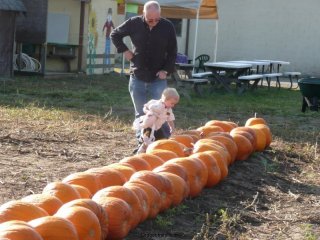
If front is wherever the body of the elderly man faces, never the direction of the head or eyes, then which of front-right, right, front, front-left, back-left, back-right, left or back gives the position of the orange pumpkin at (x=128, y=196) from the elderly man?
front

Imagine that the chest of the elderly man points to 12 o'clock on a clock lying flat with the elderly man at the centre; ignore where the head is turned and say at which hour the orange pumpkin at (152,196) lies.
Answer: The orange pumpkin is roughly at 12 o'clock from the elderly man.

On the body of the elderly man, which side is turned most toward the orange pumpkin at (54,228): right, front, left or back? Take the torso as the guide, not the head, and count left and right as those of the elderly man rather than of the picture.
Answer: front

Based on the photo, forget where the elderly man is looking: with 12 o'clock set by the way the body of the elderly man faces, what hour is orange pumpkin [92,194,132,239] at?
The orange pumpkin is roughly at 12 o'clock from the elderly man.

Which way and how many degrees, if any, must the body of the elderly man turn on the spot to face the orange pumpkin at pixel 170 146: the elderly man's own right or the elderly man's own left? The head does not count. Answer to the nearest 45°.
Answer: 0° — they already face it

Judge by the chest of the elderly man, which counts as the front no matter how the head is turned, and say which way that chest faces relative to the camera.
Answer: toward the camera

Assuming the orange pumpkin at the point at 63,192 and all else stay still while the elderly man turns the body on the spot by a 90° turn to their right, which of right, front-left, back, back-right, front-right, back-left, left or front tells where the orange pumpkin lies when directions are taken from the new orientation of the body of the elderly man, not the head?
left

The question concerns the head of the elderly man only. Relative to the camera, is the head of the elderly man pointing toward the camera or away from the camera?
toward the camera

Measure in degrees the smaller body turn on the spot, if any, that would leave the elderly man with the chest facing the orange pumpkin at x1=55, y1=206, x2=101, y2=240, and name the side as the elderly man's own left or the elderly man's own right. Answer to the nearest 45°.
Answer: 0° — they already face it

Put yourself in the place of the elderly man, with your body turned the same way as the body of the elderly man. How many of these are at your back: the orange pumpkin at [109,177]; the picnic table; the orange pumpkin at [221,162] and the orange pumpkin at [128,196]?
1

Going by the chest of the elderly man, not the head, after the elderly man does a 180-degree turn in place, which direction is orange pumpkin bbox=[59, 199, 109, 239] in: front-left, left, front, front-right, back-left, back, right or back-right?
back
